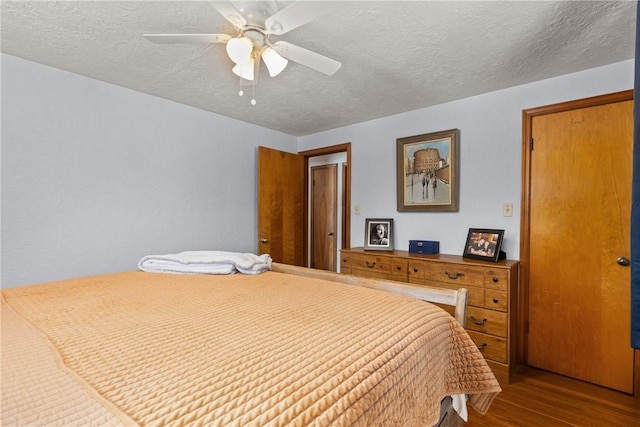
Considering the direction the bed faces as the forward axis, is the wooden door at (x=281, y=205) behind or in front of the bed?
in front

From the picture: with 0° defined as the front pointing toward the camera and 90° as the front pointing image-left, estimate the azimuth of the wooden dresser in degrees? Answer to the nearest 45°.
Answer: approximately 45°

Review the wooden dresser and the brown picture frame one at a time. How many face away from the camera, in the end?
0

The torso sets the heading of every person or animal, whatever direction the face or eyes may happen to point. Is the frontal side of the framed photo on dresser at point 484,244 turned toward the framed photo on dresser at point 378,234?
no

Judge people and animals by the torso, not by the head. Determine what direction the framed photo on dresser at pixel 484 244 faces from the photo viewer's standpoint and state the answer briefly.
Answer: facing the viewer and to the left of the viewer

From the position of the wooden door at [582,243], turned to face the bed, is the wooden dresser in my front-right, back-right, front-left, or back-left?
front-right

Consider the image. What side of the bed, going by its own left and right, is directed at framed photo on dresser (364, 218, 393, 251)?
front

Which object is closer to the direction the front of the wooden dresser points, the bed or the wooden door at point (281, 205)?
the bed

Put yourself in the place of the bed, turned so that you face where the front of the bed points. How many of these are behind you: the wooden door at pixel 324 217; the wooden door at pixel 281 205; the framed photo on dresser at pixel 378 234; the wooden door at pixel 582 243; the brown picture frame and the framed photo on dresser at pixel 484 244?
0

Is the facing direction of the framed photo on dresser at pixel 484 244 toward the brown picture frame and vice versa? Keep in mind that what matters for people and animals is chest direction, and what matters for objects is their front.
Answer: no

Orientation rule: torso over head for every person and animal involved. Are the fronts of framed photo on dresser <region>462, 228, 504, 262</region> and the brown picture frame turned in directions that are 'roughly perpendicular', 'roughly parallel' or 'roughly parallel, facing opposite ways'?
roughly parallel

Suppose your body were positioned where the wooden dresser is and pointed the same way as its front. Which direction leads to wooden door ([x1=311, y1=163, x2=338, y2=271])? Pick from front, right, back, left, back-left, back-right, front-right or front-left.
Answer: right
